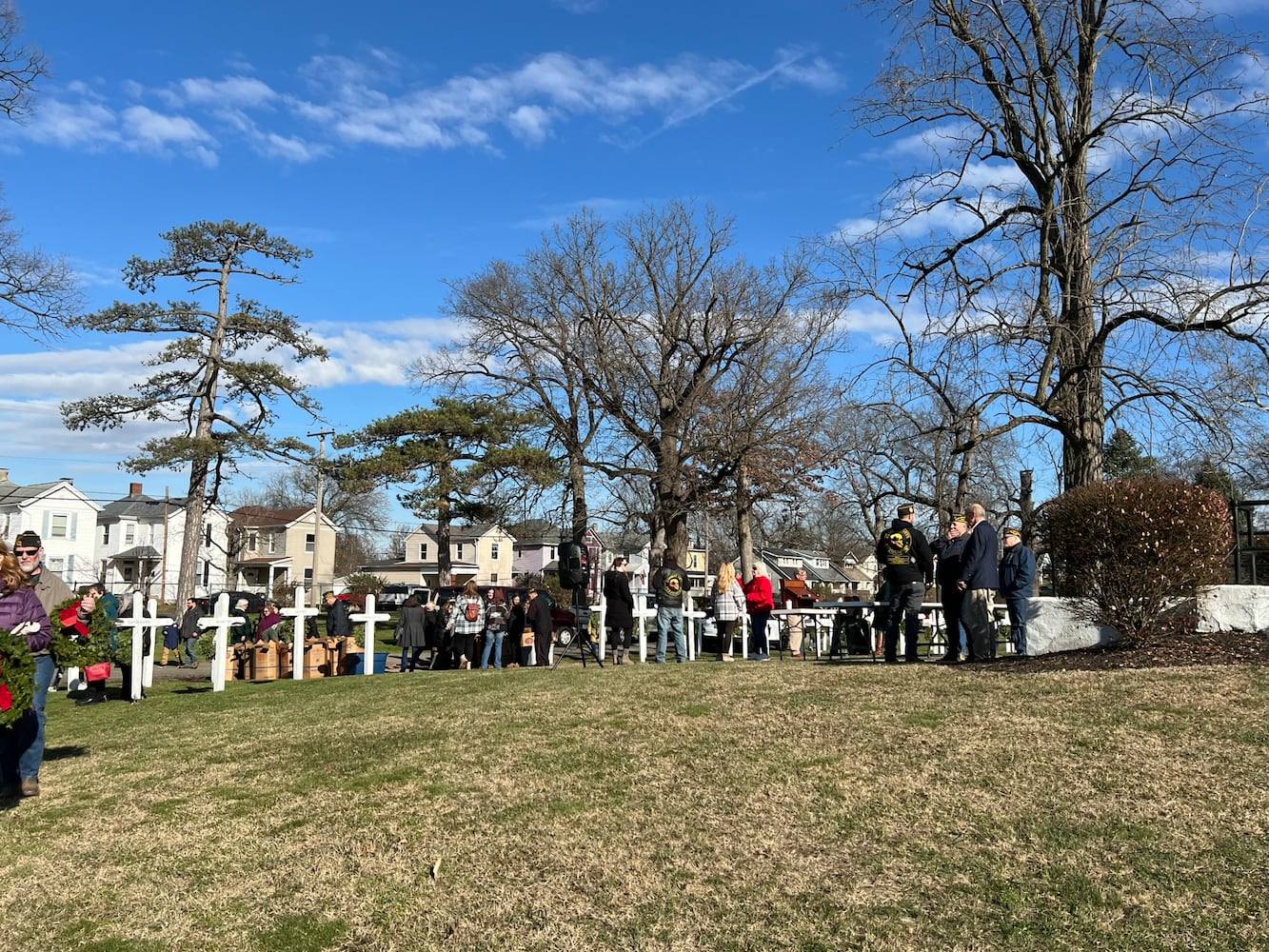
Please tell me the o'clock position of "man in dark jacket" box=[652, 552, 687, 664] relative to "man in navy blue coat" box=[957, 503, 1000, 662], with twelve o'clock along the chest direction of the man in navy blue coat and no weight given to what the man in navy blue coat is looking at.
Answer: The man in dark jacket is roughly at 1 o'clock from the man in navy blue coat.

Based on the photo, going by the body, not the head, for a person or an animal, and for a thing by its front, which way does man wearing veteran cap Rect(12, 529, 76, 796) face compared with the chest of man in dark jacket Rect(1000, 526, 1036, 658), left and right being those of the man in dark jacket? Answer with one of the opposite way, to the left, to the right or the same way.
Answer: to the left

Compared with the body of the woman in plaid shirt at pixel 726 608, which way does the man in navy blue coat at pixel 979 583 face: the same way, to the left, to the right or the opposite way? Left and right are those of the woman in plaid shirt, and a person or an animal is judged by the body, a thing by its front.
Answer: to the left

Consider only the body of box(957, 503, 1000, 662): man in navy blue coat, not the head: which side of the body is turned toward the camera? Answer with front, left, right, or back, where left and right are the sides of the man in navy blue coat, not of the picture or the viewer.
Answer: left

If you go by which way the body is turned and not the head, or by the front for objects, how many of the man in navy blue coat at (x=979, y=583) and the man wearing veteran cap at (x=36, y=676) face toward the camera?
1

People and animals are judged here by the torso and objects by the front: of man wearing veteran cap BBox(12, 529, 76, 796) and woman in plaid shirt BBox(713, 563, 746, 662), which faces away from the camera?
the woman in plaid shirt

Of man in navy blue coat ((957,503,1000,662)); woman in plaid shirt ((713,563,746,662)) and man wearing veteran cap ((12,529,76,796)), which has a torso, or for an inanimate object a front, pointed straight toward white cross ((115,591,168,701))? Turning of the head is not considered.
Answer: the man in navy blue coat

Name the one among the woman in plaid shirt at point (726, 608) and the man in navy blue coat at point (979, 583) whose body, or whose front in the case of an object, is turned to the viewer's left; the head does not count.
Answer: the man in navy blue coat

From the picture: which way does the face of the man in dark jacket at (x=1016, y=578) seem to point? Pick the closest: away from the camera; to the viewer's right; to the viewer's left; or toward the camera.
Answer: to the viewer's left

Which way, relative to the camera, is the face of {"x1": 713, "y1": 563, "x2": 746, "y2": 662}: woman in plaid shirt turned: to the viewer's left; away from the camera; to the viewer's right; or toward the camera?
away from the camera

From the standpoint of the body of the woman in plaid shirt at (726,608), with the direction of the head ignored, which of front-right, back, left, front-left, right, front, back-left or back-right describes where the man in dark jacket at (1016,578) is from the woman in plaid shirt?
back-right

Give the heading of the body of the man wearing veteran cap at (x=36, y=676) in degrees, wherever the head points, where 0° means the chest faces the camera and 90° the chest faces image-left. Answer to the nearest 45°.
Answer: approximately 0°

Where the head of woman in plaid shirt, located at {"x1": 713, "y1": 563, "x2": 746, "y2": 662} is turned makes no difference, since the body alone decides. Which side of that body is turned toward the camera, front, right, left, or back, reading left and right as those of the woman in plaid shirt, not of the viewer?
back

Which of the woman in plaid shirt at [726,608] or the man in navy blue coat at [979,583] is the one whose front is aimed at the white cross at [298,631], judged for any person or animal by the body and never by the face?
the man in navy blue coat
